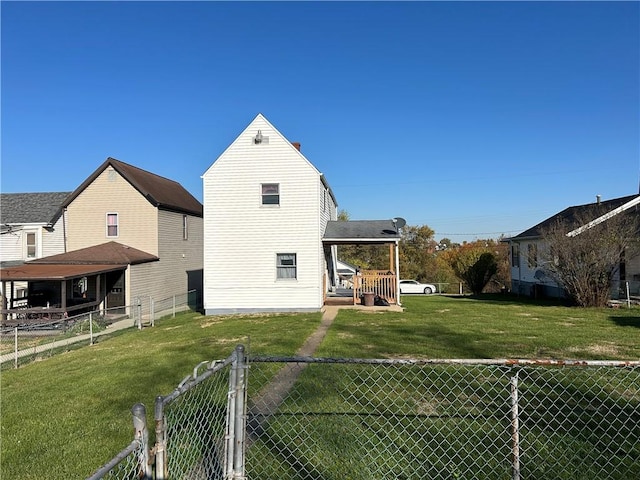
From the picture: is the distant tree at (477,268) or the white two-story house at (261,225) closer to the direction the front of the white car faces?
the distant tree

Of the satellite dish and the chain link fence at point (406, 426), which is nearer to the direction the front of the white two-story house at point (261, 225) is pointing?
the satellite dish

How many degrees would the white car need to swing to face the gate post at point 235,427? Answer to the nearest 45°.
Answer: approximately 90° to its right

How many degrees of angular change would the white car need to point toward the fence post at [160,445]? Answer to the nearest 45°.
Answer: approximately 90° to its right

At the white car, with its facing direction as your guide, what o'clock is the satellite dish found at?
The satellite dish is roughly at 3 o'clock from the white car.

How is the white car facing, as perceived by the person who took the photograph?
facing to the right of the viewer

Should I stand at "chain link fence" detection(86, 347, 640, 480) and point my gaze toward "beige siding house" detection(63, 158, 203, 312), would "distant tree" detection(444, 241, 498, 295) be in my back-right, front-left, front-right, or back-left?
front-right

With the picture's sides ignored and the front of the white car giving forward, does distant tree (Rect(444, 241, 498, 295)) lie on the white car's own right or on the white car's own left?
on the white car's own right

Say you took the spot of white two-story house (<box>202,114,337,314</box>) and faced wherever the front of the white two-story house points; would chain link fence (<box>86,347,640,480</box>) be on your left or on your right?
on your right

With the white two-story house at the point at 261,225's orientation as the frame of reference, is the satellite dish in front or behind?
in front

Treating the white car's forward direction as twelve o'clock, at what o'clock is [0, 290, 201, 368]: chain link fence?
The chain link fence is roughly at 4 o'clock from the white car.

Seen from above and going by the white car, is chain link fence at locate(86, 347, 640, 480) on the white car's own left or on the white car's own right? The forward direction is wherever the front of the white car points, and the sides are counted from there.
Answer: on the white car's own right
